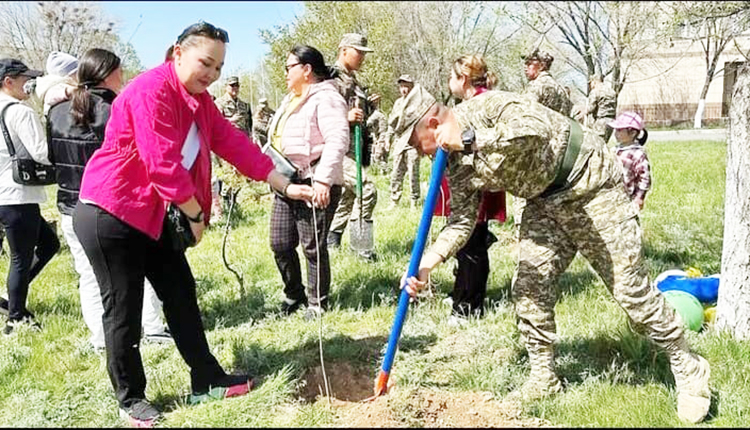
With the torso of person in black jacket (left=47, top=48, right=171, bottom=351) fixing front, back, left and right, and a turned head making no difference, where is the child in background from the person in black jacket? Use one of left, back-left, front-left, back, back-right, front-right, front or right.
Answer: front-right

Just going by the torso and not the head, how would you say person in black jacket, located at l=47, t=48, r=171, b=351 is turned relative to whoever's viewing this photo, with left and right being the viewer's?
facing away from the viewer and to the right of the viewer

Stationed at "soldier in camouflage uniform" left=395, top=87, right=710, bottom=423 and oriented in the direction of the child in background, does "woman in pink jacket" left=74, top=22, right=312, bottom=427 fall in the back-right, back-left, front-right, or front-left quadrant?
back-left

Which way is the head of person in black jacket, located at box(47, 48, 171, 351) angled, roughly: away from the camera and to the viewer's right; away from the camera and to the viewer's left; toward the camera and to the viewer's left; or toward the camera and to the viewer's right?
away from the camera and to the viewer's right

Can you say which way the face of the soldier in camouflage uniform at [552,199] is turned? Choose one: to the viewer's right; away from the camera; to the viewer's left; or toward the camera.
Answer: to the viewer's left

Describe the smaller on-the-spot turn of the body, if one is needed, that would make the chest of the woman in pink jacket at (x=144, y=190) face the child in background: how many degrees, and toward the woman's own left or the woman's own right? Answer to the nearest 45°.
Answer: approximately 90° to the woman's own left
